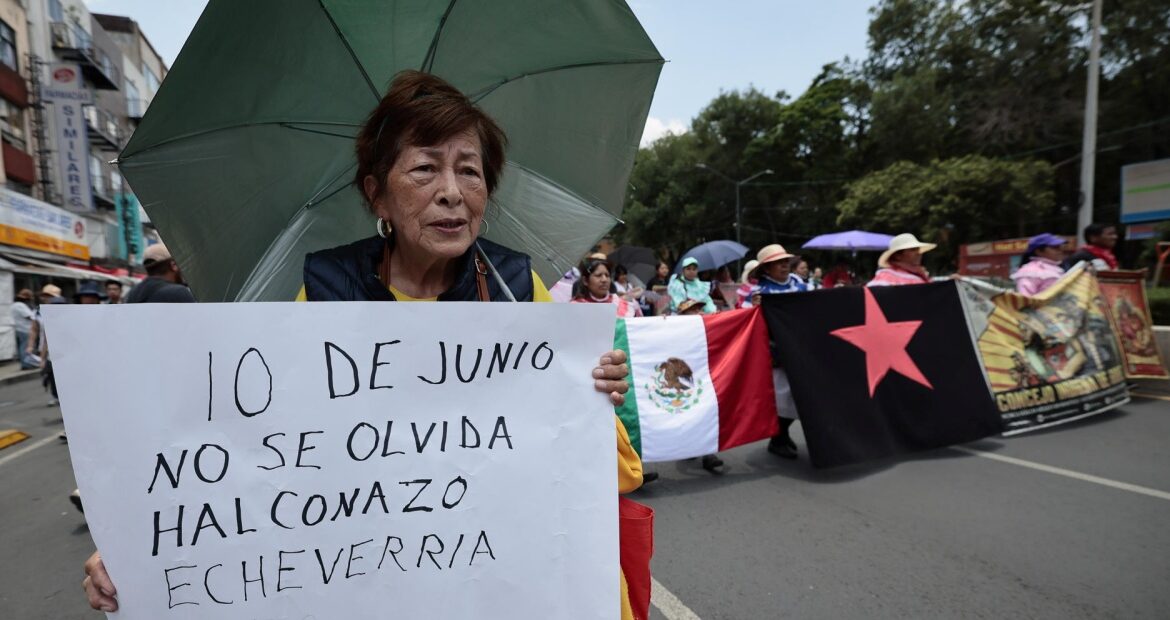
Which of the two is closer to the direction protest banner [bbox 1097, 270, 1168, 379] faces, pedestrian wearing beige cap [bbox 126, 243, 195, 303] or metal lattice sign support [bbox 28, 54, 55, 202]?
the pedestrian wearing beige cap

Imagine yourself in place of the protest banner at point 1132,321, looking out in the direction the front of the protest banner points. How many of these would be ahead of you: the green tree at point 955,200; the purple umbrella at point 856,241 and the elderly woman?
1

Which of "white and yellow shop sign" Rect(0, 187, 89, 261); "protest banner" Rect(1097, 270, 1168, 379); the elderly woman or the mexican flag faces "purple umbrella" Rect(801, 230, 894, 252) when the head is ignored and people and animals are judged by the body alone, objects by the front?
the white and yellow shop sign

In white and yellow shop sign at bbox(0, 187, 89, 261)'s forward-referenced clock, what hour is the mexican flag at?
The mexican flag is roughly at 1 o'clock from the white and yellow shop sign.

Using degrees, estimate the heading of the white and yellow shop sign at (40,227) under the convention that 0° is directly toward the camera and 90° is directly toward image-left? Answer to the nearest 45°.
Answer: approximately 315°

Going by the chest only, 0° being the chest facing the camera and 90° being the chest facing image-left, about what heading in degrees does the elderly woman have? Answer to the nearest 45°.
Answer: approximately 0°

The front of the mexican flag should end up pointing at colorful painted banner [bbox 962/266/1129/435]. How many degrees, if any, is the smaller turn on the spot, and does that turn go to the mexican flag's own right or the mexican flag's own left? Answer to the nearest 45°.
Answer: approximately 135° to the mexican flag's own left

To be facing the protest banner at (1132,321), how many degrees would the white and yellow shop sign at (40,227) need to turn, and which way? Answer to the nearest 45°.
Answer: approximately 45° to its right

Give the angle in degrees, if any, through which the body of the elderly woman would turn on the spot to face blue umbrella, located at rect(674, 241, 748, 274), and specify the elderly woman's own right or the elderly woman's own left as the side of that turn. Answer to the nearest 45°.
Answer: approximately 135° to the elderly woman's own left

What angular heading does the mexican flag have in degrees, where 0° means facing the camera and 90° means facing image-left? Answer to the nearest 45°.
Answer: approximately 0°

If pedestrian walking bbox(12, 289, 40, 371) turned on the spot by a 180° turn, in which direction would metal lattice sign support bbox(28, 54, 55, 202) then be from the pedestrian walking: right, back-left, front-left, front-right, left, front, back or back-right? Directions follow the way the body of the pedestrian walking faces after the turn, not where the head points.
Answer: right
